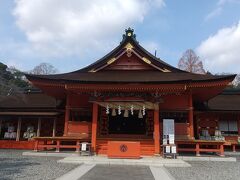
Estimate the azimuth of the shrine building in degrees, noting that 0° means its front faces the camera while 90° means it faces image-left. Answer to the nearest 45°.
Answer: approximately 0°

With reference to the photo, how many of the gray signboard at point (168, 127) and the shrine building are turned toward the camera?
2

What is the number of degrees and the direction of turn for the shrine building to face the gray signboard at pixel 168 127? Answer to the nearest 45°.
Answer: approximately 45° to its left

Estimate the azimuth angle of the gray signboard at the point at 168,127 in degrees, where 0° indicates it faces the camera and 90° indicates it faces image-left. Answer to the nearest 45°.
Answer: approximately 0°
